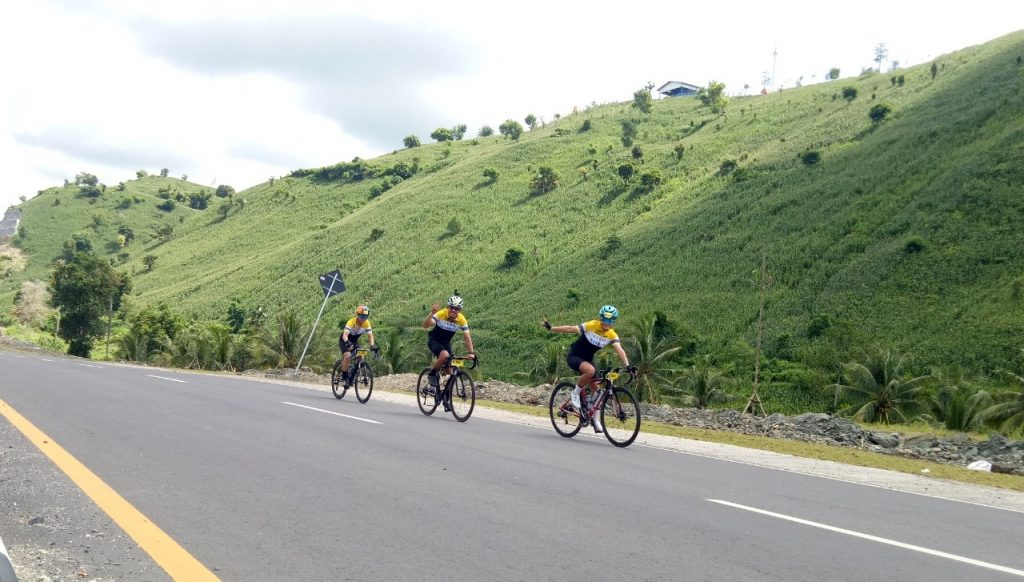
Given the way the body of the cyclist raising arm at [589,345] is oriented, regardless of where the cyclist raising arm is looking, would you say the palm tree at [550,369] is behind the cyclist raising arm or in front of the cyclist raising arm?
behind

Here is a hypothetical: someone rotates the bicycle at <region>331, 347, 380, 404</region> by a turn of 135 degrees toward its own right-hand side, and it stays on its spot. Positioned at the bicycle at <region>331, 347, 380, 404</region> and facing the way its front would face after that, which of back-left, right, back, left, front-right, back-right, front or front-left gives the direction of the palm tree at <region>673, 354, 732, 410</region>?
back-right

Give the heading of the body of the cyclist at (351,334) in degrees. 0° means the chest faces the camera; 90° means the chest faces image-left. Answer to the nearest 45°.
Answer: approximately 315°

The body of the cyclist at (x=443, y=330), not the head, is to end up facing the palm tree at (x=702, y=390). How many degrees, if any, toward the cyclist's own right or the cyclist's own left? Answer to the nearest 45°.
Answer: approximately 90° to the cyclist's own left

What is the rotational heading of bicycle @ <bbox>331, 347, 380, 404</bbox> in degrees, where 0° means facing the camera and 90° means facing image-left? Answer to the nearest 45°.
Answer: approximately 315°

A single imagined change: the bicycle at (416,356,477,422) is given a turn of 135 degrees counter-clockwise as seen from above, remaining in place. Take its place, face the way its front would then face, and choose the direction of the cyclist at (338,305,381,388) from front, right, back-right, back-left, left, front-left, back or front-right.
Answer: front-left

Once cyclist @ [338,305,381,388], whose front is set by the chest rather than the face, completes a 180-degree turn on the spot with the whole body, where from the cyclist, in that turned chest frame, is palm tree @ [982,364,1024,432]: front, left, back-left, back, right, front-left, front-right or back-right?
back-right

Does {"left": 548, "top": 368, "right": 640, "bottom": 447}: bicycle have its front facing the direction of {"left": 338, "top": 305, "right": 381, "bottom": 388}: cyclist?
no

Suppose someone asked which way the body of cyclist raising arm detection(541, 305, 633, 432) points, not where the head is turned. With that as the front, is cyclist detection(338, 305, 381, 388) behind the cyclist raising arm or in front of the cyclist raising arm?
behind

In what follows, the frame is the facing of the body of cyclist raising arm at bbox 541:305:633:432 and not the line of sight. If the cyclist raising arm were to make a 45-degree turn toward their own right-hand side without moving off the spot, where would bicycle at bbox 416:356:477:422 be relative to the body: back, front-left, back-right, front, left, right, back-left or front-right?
back-right

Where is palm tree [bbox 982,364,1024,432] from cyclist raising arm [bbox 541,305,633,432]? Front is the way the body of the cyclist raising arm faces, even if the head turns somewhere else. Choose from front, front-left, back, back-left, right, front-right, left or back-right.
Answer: left

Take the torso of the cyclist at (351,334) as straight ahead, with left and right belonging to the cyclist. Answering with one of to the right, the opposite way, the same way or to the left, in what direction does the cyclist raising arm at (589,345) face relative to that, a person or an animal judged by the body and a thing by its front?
the same way

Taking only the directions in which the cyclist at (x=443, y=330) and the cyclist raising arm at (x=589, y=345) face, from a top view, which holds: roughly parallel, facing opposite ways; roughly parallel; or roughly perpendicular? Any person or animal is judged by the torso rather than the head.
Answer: roughly parallel

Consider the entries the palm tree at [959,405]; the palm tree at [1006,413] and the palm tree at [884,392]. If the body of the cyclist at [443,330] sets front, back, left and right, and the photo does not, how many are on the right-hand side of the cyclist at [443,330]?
0

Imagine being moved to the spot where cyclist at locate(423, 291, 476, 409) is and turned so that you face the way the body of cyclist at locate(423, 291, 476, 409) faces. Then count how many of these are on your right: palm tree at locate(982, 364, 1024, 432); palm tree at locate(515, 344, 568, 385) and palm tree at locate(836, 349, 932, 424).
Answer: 0

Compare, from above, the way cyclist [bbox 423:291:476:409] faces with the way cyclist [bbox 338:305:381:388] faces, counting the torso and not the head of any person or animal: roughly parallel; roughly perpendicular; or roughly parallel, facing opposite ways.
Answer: roughly parallel

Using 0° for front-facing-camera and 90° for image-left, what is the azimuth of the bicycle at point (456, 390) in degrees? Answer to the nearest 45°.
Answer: approximately 315°

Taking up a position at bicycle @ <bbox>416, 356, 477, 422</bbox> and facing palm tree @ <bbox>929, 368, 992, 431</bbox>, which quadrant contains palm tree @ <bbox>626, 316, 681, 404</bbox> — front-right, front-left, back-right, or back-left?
front-left

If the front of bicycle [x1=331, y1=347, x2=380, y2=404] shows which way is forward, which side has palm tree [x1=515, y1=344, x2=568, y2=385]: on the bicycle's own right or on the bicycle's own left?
on the bicycle's own left

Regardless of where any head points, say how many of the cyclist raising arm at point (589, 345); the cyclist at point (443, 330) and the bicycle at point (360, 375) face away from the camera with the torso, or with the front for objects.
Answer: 0

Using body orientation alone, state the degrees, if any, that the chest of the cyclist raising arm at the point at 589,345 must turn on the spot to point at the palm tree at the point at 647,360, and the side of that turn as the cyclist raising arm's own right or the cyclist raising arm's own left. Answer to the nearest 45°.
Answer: approximately 135° to the cyclist raising arm's own left

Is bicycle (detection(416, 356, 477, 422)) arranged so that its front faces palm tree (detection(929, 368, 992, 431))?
no
